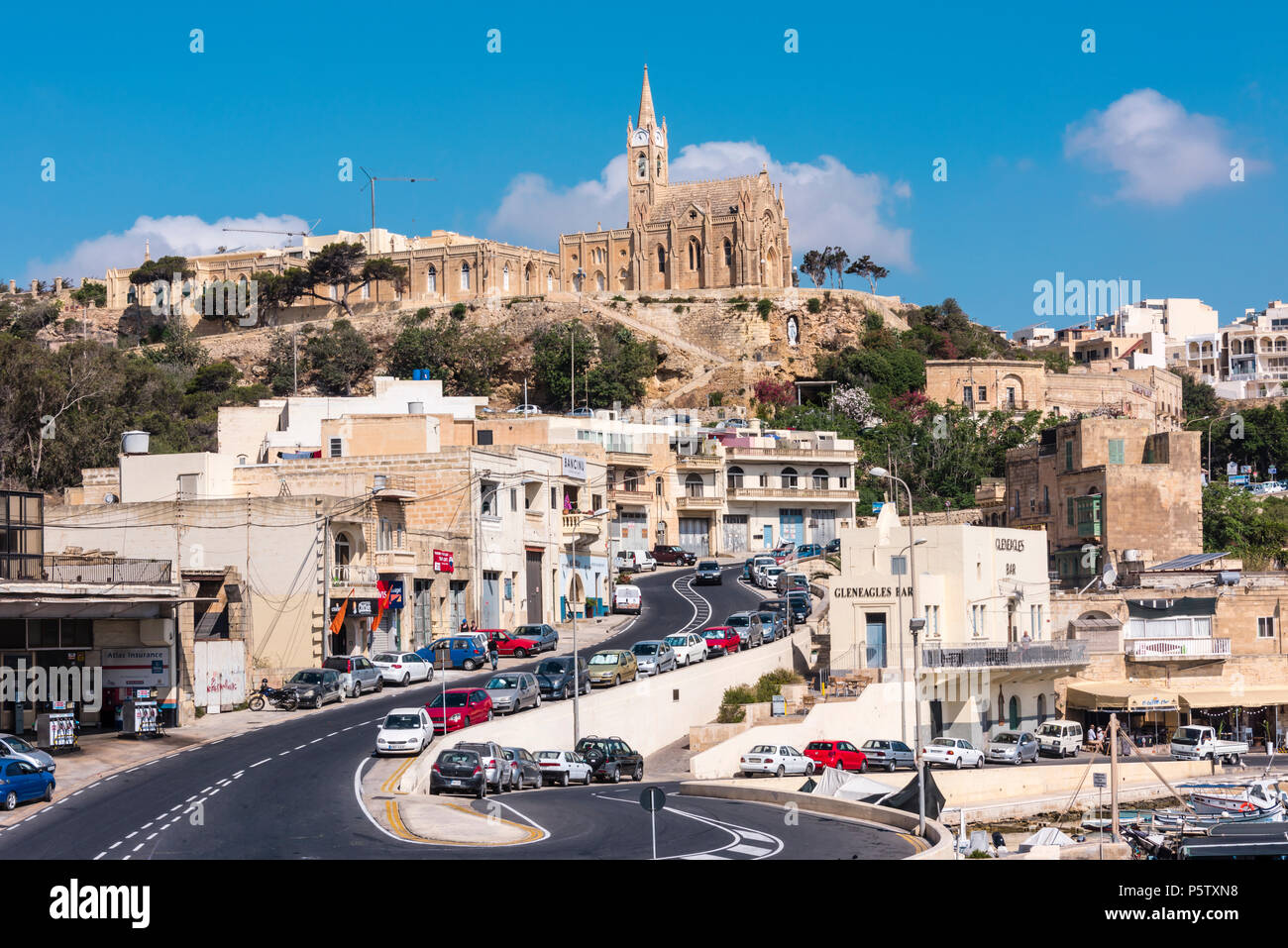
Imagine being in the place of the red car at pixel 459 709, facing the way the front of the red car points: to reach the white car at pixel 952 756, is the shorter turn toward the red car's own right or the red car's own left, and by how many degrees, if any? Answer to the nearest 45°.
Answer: approximately 135° to the red car's own left

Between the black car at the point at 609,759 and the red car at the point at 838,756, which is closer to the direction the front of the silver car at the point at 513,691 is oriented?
the black car

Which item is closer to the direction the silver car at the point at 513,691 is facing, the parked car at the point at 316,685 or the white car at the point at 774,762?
the parked car

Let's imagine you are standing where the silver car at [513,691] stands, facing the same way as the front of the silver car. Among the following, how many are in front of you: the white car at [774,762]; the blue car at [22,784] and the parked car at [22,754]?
2

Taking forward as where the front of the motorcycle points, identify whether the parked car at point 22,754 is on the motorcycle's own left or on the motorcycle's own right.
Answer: on the motorcycle's own left

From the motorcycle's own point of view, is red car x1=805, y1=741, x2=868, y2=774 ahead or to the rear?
to the rear

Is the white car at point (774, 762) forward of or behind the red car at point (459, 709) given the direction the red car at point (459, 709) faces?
behind

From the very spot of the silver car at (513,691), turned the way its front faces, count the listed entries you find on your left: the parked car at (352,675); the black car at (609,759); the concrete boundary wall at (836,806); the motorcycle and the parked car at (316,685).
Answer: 2

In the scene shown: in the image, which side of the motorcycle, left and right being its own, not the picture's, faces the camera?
left

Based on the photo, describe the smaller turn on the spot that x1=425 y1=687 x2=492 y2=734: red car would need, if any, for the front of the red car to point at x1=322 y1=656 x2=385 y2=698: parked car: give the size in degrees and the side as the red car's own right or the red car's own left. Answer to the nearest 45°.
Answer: approximately 90° to the red car's own right

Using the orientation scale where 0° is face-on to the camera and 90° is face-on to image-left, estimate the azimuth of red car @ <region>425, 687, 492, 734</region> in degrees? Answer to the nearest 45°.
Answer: approximately 45°

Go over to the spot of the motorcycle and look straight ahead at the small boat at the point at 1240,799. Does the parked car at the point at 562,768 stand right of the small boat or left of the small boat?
right
